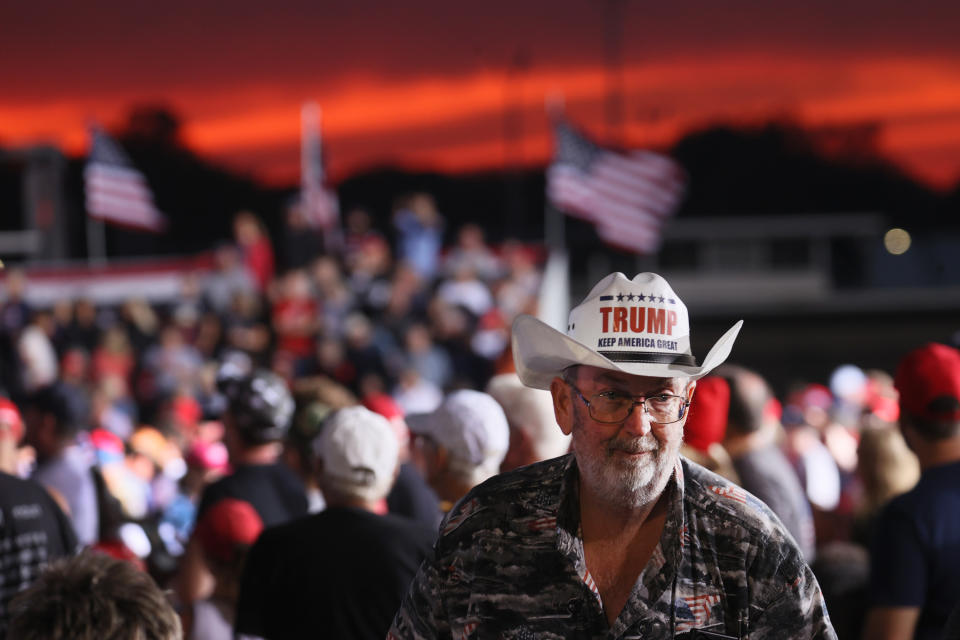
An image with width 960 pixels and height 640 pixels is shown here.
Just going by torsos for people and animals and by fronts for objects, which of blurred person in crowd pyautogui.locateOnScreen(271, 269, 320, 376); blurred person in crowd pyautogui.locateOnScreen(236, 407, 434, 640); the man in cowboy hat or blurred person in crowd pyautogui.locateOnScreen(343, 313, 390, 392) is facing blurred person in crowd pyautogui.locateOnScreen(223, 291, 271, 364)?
blurred person in crowd pyautogui.locateOnScreen(236, 407, 434, 640)

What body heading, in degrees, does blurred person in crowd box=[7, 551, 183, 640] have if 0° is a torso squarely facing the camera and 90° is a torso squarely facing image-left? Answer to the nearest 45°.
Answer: approximately 180°

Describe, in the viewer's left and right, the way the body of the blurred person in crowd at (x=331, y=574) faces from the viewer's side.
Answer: facing away from the viewer

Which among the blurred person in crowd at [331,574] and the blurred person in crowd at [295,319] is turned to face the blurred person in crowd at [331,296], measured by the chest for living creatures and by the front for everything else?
the blurred person in crowd at [331,574]

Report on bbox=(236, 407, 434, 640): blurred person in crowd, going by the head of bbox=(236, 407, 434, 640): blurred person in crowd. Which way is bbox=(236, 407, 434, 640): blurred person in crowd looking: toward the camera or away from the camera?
away from the camera

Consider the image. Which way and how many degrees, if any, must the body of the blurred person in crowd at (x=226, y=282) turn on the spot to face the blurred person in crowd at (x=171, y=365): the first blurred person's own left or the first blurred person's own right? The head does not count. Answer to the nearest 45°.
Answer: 0° — they already face them

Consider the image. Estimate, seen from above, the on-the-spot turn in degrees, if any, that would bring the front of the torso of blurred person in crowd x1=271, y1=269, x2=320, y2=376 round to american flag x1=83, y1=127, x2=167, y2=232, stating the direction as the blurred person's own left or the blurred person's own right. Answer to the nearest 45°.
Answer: approximately 135° to the blurred person's own right

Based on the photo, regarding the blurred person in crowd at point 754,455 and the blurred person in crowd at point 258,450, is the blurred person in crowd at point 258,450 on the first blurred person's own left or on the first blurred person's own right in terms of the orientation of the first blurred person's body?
on the first blurred person's own left

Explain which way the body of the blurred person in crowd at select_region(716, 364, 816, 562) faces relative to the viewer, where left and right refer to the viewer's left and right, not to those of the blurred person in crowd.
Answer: facing away from the viewer

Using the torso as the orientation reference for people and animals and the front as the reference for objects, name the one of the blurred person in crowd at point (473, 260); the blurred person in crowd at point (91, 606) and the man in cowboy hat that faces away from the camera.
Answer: the blurred person in crowd at point (91, 606)

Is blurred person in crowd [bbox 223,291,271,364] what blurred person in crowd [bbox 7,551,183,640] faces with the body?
yes
